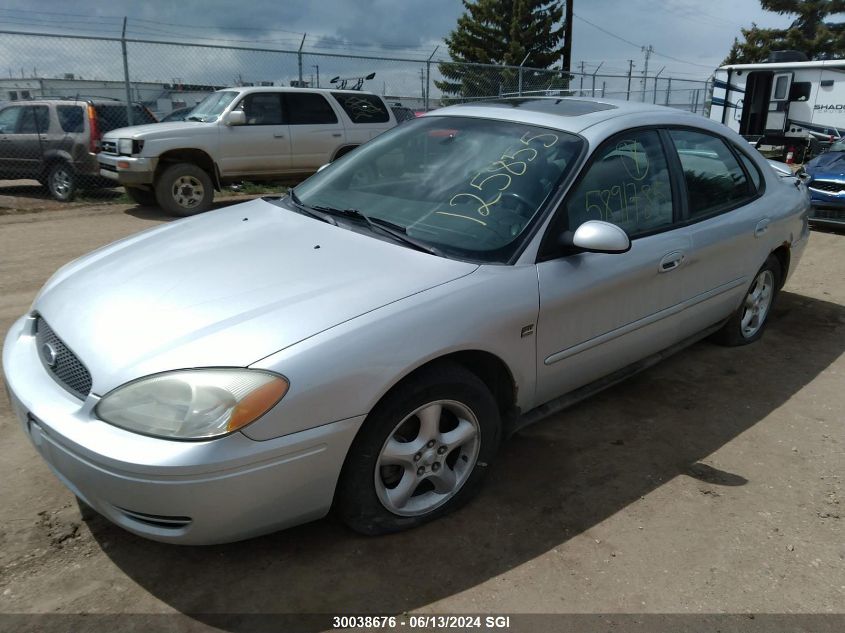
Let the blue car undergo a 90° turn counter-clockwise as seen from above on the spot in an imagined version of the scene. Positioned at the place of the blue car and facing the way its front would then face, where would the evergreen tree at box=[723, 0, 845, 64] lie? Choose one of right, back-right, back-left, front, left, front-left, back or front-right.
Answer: back-left

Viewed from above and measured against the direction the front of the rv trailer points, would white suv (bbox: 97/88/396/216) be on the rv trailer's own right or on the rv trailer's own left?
on the rv trailer's own right

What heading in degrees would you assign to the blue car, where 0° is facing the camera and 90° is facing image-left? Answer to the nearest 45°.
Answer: approximately 45°

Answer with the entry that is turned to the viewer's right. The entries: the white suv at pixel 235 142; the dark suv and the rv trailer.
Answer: the rv trailer

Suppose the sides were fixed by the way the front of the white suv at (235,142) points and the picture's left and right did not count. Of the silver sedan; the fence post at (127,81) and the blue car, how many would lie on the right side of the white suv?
1

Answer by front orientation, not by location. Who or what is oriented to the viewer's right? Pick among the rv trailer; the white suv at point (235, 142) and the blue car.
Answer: the rv trailer

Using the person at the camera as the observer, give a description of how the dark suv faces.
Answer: facing away from the viewer and to the left of the viewer

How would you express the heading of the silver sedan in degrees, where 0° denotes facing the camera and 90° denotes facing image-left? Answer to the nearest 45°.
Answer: approximately 45°

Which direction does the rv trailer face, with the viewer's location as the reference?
facing to the right of the viewer

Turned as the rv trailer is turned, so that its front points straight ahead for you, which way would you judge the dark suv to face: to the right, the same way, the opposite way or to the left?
the opposite way

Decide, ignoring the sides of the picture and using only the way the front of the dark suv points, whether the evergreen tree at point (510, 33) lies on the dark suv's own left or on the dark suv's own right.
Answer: on the dark suv's own right

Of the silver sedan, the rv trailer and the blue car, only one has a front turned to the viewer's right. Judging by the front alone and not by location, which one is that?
the rv trailer

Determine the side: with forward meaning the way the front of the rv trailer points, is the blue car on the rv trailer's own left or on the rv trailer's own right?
on the rv trailer's own right

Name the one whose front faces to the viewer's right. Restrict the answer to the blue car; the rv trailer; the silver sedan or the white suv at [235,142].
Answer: the rv trailer

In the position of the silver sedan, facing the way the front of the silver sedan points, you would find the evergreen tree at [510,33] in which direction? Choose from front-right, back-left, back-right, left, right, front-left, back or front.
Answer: back-right

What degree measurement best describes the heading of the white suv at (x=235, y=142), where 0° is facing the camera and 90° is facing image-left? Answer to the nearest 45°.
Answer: approximately 45°
